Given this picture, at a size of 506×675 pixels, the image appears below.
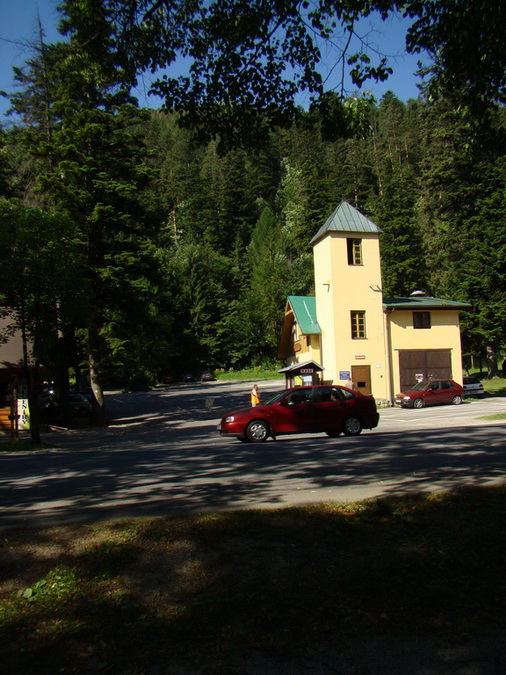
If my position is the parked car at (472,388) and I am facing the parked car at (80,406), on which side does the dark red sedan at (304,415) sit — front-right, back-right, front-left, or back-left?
front-left

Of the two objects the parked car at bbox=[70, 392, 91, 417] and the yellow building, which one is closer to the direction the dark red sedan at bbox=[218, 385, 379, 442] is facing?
the parked car

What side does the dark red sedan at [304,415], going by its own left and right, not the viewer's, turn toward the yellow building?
right

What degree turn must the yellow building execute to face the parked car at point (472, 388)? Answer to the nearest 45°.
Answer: approximately 135° to its left

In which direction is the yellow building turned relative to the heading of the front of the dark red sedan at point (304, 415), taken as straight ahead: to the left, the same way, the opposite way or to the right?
to the left

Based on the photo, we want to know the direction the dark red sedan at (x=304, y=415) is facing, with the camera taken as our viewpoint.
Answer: facing to the left of the viewer

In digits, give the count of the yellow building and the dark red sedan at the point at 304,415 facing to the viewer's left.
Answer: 1

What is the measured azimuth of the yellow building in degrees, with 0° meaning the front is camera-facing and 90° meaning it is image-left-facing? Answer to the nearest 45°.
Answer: approximately 0°

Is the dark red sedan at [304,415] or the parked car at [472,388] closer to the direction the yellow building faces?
the dark red sedan

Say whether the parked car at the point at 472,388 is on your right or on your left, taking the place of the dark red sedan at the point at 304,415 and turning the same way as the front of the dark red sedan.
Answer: on your right

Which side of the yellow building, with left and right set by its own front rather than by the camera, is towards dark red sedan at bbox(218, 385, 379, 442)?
front
